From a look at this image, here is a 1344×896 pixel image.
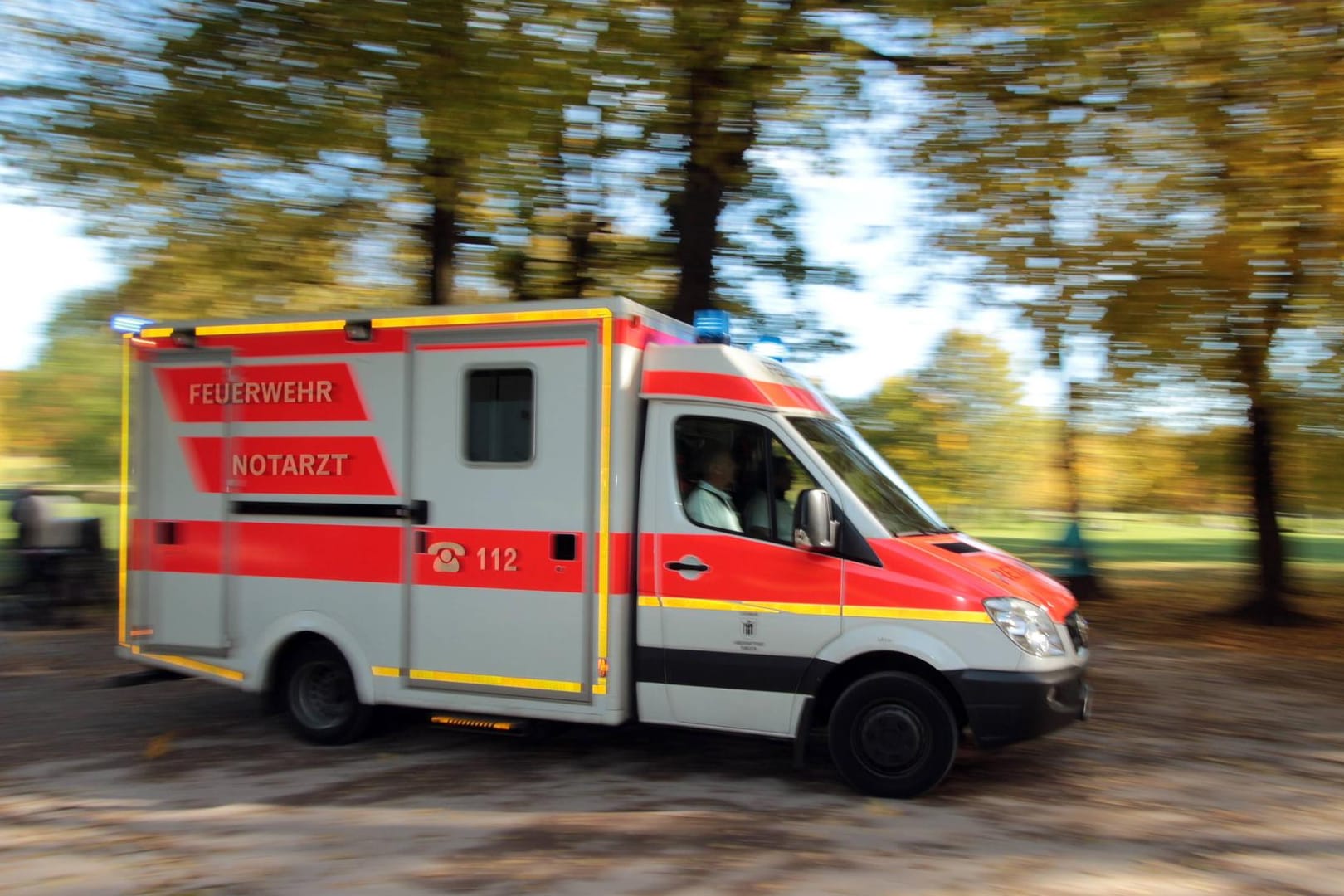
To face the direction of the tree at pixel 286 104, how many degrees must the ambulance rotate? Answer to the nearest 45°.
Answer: approximately 135° to its left

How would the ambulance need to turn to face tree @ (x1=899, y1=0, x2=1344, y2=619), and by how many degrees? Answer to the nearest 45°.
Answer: approximately 45° to its left

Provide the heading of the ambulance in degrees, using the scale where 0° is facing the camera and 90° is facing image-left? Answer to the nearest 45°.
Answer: approximately 270°
